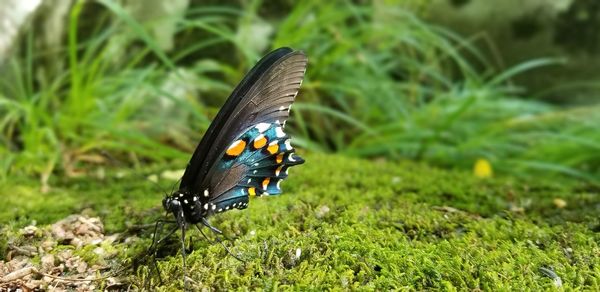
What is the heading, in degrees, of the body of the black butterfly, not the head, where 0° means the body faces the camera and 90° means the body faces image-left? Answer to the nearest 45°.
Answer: approximately 90°
